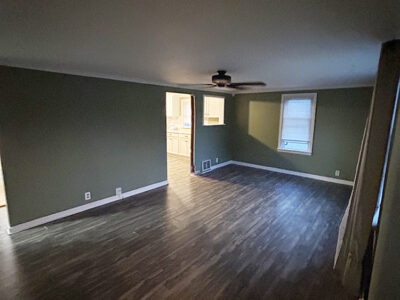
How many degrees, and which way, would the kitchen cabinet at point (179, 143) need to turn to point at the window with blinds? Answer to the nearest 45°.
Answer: approximately 90° to its left

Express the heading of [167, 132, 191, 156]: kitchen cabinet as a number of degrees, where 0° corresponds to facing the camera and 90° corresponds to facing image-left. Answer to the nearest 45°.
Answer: approximately 45°
